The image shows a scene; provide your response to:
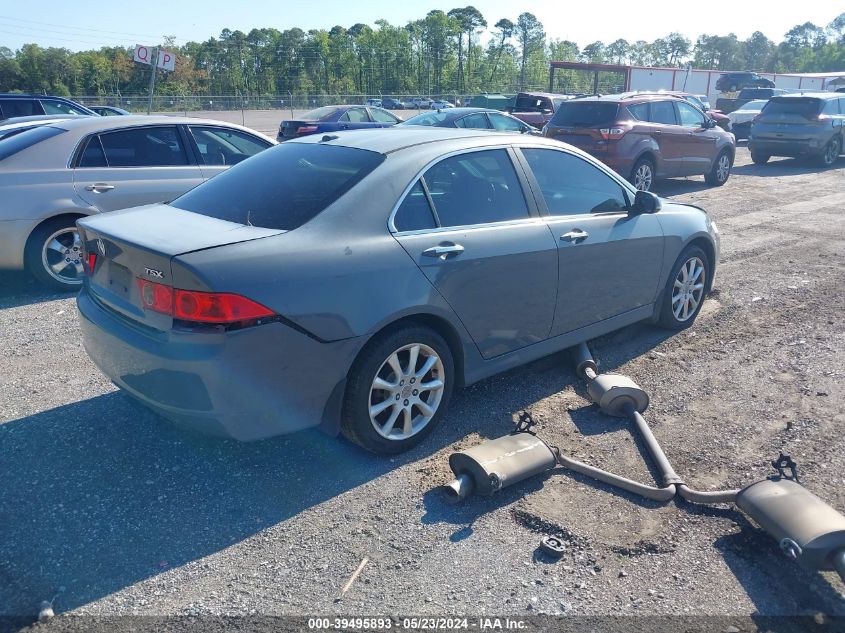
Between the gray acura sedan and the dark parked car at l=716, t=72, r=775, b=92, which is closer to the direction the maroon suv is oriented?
the dark parked car

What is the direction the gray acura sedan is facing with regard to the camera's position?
facing away from the viewer and to the right of the viewer

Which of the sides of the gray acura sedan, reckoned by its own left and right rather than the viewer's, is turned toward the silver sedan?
left

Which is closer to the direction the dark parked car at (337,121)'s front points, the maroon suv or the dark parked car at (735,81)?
the dark parked car

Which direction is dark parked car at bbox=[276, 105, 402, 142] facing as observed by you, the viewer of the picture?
facing away from the viewer and to the right of the viewer

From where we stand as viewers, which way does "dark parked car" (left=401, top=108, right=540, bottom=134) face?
facing away from the viewer and to the right of the viewer

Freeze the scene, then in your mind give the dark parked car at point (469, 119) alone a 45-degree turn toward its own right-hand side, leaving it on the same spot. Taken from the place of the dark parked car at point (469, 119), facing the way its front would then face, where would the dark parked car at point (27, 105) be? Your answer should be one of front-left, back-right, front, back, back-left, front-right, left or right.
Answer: back

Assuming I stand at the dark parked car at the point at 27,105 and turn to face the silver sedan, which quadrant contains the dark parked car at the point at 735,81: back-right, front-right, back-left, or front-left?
back-left

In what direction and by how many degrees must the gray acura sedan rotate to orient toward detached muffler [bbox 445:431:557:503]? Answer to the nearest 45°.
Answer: approximately 90° to its right

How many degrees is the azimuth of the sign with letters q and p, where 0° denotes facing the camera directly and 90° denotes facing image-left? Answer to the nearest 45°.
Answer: approximately 0°
